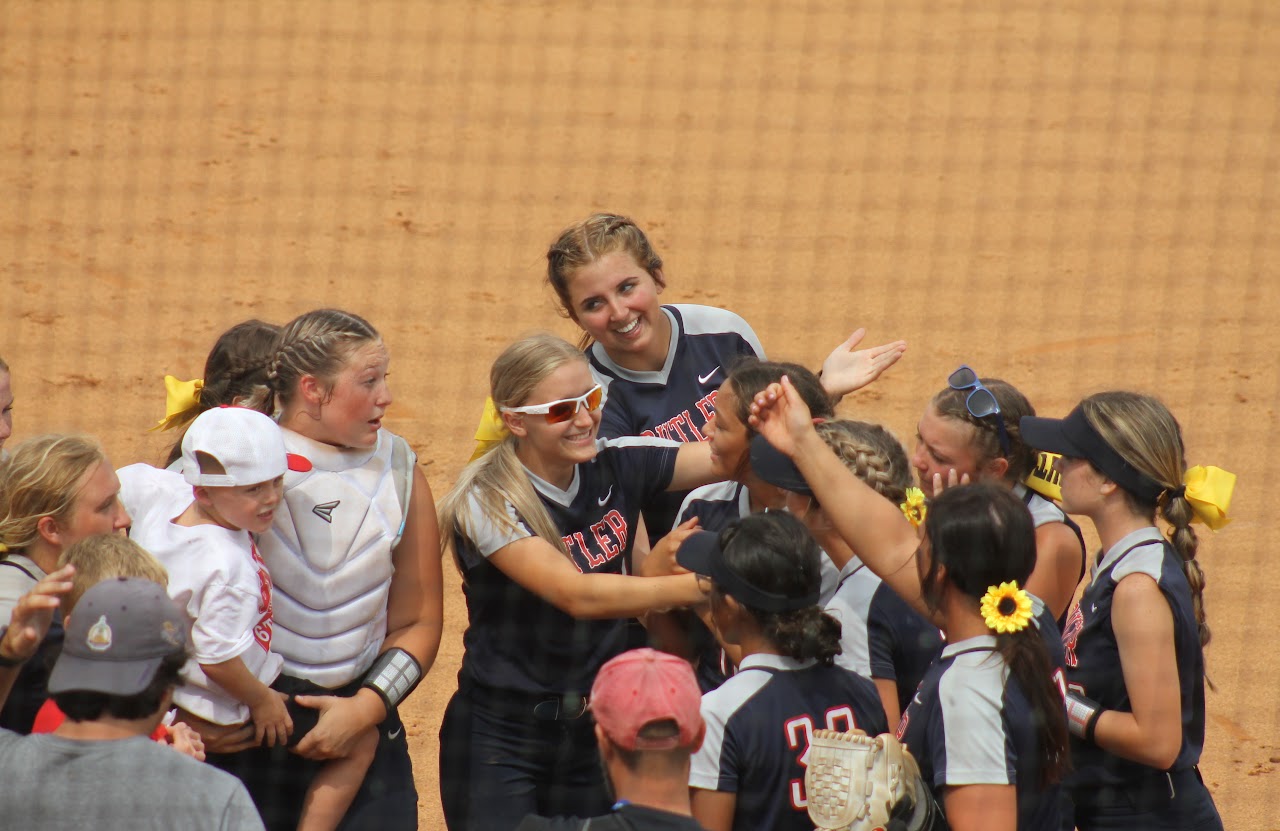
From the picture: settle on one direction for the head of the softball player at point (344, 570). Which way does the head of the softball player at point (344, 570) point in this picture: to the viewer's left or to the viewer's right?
to the viewer's right

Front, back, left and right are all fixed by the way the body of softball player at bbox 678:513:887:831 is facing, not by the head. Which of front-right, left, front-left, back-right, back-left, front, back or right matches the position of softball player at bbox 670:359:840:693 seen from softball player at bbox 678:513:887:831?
front-right

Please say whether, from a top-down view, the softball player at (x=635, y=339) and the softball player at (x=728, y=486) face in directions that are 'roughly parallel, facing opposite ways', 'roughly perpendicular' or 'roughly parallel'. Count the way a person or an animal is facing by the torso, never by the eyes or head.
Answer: roughly perpendicular

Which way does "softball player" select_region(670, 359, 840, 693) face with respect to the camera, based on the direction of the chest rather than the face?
to the viewer's left

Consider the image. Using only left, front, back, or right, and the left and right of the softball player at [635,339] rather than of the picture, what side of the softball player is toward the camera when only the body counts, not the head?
front

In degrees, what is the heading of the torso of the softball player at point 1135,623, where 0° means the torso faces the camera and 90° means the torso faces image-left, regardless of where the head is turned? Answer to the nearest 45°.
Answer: approximately 90°

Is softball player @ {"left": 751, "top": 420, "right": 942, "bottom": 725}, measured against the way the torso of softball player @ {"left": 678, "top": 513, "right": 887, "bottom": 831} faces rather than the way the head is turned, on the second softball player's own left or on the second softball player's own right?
on the second softball player's own right

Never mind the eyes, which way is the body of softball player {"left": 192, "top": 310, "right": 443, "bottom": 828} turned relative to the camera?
toward the camera

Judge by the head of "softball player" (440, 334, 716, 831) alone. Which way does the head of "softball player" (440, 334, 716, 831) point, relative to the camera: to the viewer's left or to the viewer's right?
to the viewer's right
